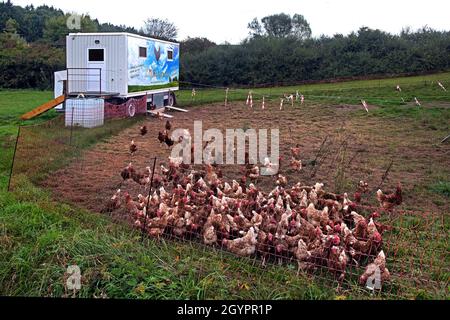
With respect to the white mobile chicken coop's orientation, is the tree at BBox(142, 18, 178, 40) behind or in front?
behind
